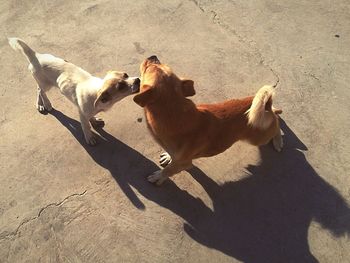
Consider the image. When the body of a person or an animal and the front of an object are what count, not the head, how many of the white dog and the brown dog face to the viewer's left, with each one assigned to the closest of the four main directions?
1

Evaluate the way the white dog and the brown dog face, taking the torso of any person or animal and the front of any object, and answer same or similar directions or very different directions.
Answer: very different directions

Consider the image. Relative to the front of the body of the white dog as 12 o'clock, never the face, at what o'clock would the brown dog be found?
The brown dog is roughly at 12 o'clock from the white dog.

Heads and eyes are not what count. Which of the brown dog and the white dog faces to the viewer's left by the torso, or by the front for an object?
the brown dog

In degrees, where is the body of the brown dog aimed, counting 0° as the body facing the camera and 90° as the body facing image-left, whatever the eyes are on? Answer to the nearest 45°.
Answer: approximately 90°

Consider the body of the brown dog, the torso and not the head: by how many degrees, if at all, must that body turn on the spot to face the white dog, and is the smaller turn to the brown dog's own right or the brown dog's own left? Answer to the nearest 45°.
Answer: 0° — it already faces it

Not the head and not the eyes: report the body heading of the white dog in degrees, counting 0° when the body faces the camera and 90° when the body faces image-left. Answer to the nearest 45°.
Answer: approximately 315°
